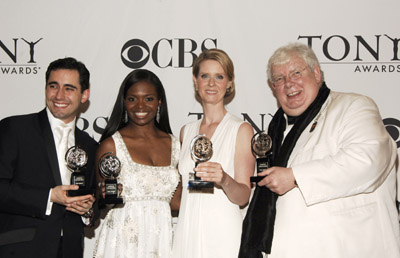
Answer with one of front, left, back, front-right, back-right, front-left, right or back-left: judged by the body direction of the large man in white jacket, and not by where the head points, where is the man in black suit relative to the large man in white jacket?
front-right

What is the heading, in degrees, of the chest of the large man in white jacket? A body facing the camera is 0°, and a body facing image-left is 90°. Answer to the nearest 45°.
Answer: approximately 45°

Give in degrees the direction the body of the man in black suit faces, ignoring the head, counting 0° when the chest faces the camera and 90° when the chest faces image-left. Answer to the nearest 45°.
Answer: approximately 315°

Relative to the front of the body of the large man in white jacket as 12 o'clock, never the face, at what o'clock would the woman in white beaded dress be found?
The woman in white beaded dress is roughly at 2 o'clock from the large man in white jacket.

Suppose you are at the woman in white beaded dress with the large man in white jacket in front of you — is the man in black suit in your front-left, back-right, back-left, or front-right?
back-right

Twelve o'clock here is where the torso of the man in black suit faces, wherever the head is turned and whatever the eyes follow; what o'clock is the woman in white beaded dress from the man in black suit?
The woman in white beaded dress is roughly at 10 o'clock from the man in black suit.
